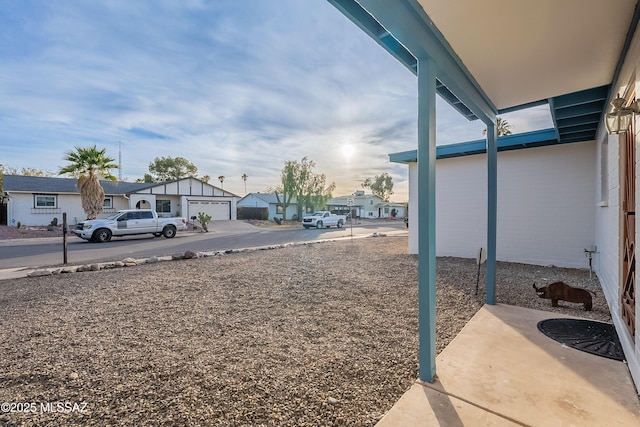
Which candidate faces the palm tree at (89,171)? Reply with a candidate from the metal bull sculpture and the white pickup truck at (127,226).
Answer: the metal bull sculpture

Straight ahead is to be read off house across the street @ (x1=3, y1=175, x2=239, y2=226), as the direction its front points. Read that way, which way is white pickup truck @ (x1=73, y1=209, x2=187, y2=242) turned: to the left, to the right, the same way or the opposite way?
to the right

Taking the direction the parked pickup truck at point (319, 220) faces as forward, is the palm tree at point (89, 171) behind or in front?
in front

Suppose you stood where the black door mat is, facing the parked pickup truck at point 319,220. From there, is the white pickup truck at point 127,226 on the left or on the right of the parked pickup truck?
left

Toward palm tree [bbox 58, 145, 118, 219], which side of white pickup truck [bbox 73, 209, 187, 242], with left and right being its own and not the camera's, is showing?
right

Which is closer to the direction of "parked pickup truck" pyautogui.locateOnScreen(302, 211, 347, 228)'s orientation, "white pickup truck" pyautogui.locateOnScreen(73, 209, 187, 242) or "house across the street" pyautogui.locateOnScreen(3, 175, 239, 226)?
the white pickup truck

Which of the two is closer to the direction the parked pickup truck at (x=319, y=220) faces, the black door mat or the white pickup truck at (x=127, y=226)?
the white pickup truck

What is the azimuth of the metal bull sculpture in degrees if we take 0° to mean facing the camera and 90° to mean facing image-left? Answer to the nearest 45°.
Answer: approximately 90°

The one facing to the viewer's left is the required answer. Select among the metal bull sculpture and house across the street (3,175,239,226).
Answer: the metal bull sculpture

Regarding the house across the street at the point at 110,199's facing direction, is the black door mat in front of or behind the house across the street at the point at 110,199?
in front

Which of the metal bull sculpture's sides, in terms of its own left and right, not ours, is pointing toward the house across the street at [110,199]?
front

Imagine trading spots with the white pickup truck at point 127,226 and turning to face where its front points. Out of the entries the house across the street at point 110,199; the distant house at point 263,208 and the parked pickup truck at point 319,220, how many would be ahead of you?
0

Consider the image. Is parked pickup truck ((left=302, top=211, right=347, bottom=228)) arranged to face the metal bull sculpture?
no
